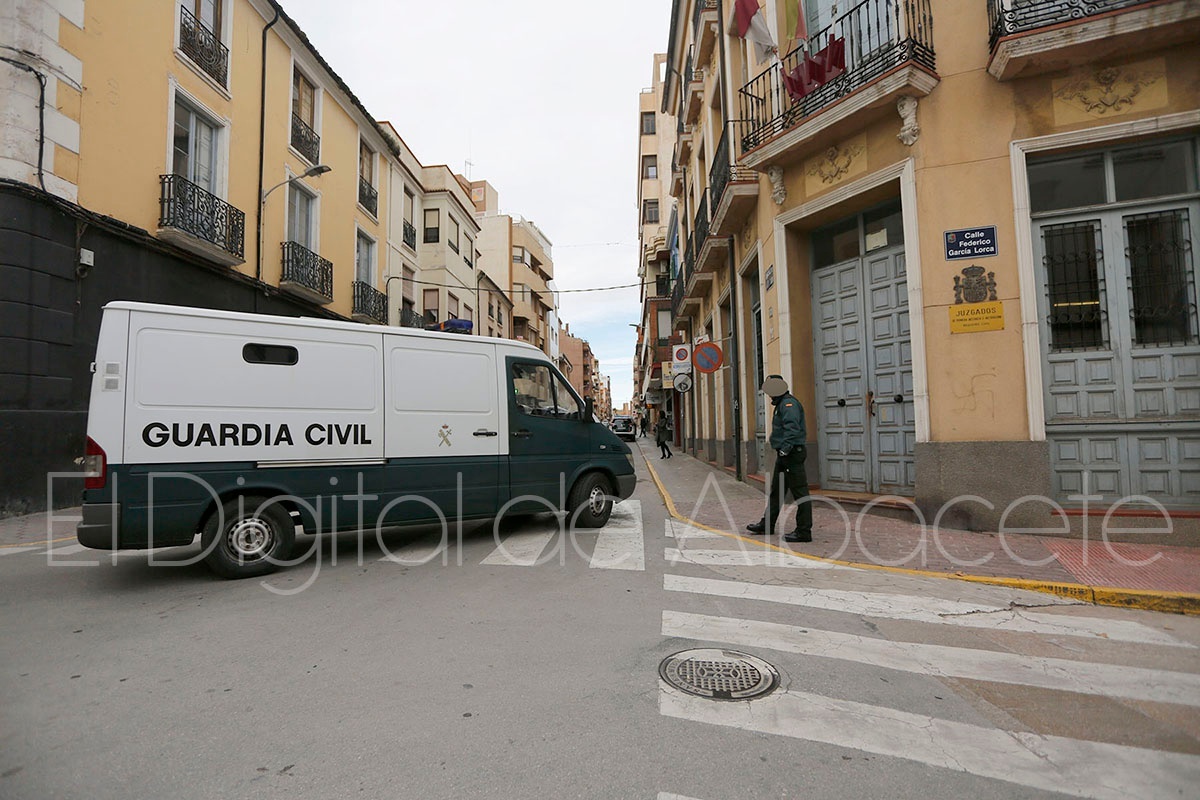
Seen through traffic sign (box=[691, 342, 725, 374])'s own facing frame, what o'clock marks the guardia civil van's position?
The guardia civil van is roughly at 1 o'clock from the traffic sign.

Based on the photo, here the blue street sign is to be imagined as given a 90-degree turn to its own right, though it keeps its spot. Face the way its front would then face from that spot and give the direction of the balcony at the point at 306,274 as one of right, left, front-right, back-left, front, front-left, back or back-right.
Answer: front

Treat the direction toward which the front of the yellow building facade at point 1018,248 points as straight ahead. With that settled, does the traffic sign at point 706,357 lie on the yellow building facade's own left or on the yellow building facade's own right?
on the yellow building facade's own right

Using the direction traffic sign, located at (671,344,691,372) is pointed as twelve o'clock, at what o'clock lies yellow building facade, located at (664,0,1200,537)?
The yellow building facade is roughly at 11 o'clock from the traffic sign.

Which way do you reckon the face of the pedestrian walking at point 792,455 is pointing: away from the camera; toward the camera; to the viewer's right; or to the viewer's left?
to the viewer's left

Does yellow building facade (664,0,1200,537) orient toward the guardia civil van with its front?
yes

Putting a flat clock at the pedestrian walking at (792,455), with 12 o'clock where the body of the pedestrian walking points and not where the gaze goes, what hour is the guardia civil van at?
The guardia civil van is roughly at 11 o'clock from the pedestrian walking.

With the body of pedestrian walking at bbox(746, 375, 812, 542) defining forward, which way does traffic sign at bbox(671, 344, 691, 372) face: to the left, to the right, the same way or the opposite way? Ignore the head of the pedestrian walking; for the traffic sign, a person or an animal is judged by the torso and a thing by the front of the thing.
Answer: to the left

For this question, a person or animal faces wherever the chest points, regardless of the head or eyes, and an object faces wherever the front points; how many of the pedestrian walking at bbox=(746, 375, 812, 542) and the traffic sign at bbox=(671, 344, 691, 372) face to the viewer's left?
1

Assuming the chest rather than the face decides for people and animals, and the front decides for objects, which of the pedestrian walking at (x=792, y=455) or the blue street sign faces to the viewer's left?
the pedestrian walking

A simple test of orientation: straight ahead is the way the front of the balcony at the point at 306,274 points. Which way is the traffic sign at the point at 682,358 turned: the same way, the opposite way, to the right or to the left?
to the right
